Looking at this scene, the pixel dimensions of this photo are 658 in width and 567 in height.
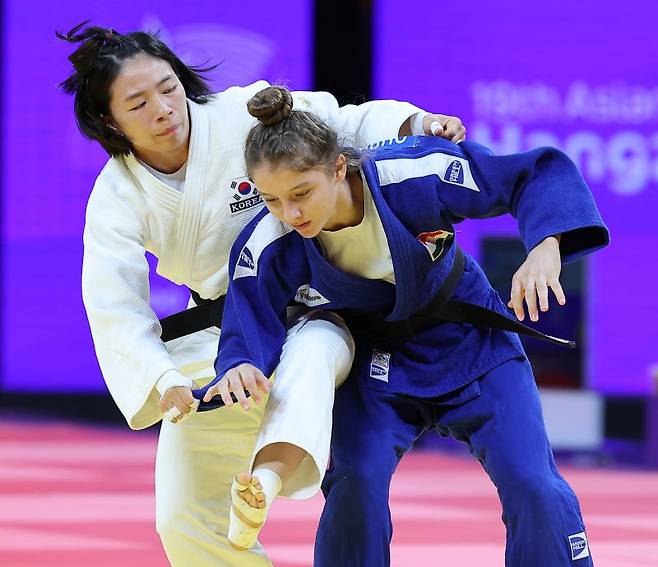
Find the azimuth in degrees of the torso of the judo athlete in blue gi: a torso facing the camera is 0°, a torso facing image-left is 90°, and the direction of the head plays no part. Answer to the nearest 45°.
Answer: approximately 45°

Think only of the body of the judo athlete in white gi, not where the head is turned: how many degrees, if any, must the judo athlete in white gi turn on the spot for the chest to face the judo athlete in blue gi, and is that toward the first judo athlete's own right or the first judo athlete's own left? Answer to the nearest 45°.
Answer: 0° — they already face them

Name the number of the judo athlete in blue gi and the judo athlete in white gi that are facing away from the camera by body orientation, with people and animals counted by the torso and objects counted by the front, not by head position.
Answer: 0

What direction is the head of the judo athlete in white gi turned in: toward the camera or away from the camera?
toward the camera

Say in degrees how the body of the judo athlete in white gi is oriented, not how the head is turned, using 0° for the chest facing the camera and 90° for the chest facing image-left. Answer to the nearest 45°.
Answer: approximately 315°

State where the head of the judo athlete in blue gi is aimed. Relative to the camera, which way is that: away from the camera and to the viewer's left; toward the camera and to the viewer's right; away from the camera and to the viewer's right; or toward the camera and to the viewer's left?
toward the camera and to the viewer's left
